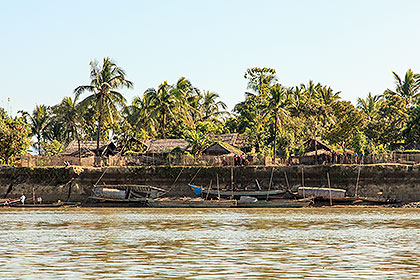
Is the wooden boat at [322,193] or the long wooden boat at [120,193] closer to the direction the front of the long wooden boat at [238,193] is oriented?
the long wooden boat

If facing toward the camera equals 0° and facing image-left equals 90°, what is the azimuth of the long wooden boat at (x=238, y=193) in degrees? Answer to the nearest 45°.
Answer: approximately 90°

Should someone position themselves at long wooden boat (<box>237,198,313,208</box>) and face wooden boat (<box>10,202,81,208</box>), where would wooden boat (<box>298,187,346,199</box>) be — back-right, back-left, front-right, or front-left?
back-right
